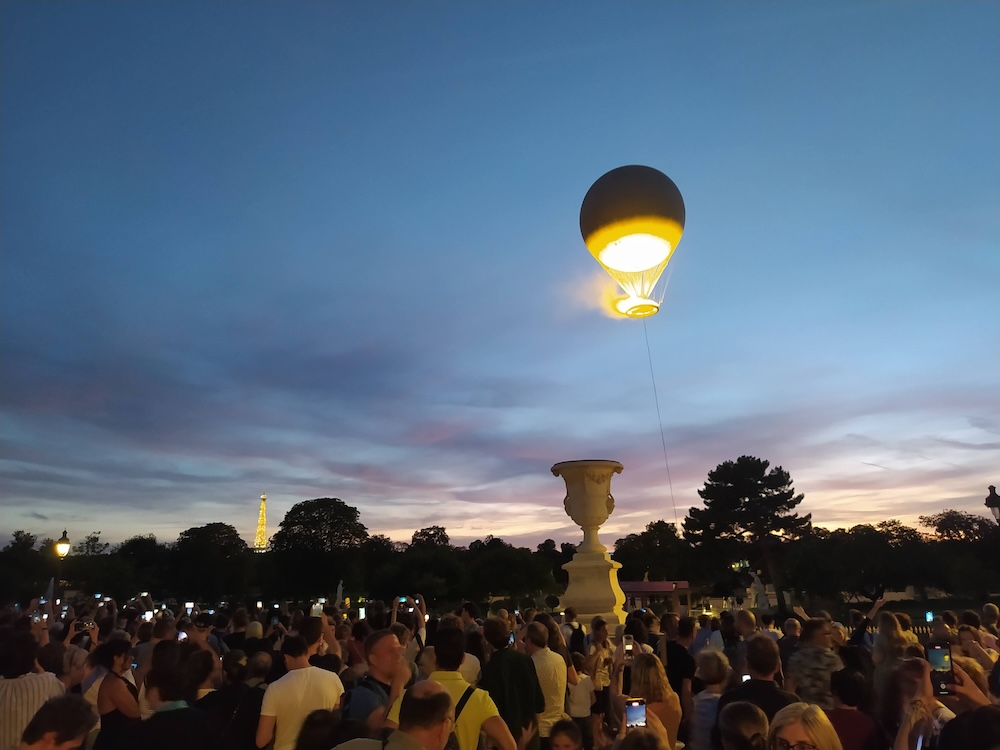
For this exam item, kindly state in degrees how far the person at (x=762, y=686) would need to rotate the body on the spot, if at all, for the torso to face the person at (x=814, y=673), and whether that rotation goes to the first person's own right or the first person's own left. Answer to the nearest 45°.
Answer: approximately 45° to the first person's own right

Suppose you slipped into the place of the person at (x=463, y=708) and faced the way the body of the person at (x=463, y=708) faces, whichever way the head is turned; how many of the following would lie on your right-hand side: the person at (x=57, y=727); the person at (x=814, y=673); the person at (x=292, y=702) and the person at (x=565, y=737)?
2

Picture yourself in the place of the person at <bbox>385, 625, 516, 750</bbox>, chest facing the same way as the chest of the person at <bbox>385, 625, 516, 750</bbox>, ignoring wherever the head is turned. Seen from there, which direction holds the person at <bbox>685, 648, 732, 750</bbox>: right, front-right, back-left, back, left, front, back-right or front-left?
right

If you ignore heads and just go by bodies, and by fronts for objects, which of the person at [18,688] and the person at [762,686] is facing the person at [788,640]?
the person at [762,686]

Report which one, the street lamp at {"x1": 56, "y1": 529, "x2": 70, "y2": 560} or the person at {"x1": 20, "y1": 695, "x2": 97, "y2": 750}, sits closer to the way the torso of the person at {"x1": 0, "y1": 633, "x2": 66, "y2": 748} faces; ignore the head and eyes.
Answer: the street lamp

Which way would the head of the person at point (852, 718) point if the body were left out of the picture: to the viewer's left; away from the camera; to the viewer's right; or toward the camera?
away from the camera

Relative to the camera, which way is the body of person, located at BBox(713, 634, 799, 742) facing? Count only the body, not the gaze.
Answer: away from the camera

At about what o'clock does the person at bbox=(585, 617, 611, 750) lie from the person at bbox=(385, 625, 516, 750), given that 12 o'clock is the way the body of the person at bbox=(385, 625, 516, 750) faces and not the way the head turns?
the person at bbox=(585, 617, 611, 750) is roughly at 1 o'clock from the person at bbox=(385, 625, 516, 750).

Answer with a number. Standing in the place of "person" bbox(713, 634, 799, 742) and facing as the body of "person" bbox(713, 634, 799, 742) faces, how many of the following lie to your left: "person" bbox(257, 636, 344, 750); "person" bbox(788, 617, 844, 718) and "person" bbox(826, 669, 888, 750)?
1

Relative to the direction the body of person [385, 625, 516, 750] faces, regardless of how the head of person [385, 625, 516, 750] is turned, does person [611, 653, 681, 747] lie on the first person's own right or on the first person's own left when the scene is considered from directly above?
on the first person's own right

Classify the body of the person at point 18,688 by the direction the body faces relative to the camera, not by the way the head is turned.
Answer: away from the camera

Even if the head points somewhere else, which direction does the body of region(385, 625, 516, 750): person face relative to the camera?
away from the camera

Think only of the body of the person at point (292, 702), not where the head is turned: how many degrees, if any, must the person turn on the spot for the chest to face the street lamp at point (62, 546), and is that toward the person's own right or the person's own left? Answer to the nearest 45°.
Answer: approximately 45° to the person's own left

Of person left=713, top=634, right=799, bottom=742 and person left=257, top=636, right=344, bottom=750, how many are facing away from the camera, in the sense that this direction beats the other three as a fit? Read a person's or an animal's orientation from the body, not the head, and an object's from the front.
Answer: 2

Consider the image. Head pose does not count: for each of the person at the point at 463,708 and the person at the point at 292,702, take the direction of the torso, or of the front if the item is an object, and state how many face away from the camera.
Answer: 2

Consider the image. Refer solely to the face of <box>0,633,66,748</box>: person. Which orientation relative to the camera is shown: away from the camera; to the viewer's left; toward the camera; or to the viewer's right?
away from the camera

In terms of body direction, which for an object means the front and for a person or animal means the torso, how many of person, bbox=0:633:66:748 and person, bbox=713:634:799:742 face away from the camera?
2

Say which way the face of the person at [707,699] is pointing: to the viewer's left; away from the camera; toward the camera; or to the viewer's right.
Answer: away from the camera

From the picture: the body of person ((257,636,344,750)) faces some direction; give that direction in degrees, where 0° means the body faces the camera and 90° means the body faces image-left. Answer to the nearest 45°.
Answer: approximately 180°
